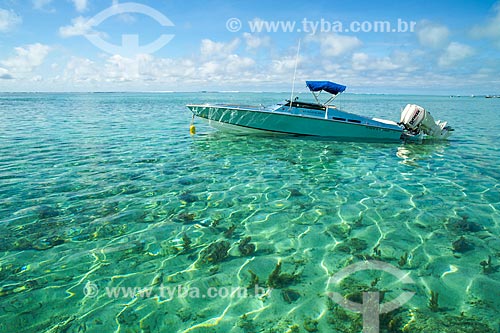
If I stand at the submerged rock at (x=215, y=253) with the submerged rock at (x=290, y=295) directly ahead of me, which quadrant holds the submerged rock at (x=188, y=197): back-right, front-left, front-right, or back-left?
back-left

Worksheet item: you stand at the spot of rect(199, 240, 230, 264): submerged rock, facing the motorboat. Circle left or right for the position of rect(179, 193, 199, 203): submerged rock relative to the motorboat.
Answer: left

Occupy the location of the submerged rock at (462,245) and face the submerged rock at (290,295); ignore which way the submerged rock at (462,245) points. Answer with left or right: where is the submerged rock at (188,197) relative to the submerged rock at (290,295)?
right

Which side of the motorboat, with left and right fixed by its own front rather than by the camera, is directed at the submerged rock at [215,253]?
left

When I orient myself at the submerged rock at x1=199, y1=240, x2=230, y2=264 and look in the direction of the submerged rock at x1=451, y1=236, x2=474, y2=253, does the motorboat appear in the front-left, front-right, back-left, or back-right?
front-left

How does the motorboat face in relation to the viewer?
to the viewer's left

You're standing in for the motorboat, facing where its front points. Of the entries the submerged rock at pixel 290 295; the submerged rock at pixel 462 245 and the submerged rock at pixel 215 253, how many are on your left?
3

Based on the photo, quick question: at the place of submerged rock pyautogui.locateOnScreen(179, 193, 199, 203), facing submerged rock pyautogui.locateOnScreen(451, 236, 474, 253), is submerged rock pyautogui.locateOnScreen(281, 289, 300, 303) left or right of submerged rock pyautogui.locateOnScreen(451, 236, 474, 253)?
right

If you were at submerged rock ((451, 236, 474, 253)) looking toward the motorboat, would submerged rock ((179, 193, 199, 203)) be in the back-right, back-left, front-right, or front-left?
front-left

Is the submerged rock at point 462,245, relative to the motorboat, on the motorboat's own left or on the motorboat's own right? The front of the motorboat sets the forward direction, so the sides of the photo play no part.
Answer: on the motorboat's own left

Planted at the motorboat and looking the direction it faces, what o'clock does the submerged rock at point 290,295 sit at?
The submerged rock is roughly at 9 o'clock from the motorboat.

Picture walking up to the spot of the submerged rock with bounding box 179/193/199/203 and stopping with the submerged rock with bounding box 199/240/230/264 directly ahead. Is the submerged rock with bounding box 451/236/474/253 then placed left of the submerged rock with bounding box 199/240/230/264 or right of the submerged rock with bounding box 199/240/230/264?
left
